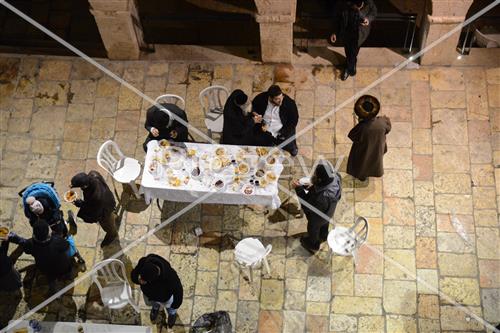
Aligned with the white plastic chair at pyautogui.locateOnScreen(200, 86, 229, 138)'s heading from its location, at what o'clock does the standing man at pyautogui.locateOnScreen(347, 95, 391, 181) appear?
The standing man is roughly at 10 o'clock from the white plastic chair.

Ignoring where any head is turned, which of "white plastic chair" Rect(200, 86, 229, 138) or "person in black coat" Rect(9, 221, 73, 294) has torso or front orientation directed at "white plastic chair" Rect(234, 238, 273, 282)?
"white plastic chair" Rect(200, 86, 229, 138)

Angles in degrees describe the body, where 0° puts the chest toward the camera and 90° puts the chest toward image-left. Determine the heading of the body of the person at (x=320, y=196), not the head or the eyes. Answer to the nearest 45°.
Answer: approximately 90°

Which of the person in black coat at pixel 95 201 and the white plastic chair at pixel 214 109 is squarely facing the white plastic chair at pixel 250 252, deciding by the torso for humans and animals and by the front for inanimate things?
the white plastic chair at pixel 214 109

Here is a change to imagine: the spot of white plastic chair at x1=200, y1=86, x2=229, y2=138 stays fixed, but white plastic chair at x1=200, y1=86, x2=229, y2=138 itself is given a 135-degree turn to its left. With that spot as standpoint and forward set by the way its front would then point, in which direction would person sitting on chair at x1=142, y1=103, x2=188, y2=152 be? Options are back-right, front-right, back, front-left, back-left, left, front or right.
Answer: back

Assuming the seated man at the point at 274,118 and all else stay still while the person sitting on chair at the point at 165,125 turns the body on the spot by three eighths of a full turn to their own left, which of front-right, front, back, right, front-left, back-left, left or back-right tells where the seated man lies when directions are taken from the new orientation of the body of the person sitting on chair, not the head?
front-right

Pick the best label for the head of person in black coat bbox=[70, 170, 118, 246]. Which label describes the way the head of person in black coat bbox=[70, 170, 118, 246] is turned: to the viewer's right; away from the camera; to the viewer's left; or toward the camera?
to the viewer's left

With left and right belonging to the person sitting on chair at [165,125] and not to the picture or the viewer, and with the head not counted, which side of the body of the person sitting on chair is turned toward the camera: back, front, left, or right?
front

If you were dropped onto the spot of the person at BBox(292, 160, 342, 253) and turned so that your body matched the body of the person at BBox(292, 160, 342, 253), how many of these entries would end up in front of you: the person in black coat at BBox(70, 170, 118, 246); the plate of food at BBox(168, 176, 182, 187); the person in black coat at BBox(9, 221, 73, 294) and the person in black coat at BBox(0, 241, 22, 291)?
4

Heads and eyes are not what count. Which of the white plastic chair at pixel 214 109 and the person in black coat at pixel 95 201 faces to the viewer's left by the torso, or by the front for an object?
the person in black coat

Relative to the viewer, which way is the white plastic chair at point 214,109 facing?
toward the camera
